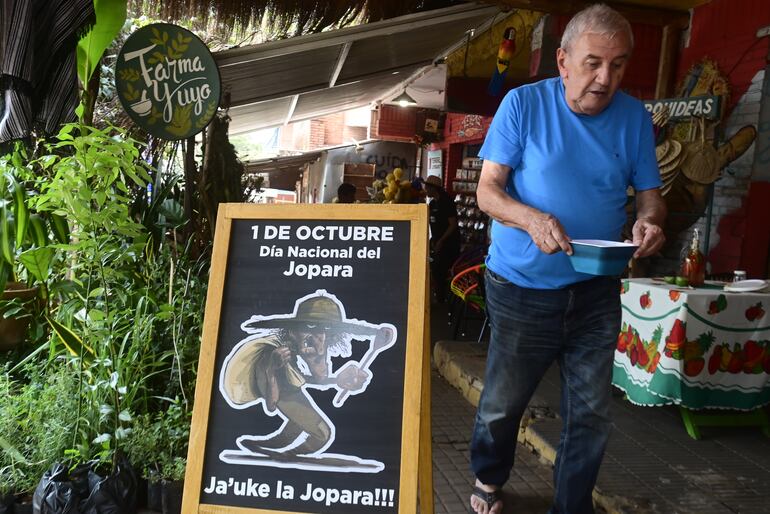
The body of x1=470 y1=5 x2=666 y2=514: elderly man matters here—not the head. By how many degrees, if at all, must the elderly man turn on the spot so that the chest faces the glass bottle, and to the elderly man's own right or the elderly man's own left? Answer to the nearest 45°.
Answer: approximately 90° to the elderly man's own left

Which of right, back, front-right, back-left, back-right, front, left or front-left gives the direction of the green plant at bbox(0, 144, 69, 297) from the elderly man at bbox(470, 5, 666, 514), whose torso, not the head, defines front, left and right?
back-right

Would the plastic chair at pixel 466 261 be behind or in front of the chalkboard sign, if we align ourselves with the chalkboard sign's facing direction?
behind

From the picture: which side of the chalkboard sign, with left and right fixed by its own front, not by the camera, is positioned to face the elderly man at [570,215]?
left

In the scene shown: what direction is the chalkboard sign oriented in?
toward the camera

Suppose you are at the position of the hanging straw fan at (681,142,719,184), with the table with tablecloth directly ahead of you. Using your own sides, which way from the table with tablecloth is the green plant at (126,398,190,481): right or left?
right

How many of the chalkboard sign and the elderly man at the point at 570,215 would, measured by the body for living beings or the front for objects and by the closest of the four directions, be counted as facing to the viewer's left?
0

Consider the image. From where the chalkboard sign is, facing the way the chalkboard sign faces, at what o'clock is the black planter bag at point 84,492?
The black planter bag is roughly at 4 o'clock from the chalkboard sign.

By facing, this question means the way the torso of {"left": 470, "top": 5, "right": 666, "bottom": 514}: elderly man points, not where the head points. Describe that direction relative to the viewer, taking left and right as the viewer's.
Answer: facing the viewer and to the right of the viewer

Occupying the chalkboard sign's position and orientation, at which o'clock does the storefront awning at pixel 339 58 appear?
The storefront awning is roughly at 6 o'clock from the chalkboard sign.

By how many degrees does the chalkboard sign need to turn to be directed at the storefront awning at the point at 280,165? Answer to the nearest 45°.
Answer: approximately 180°
